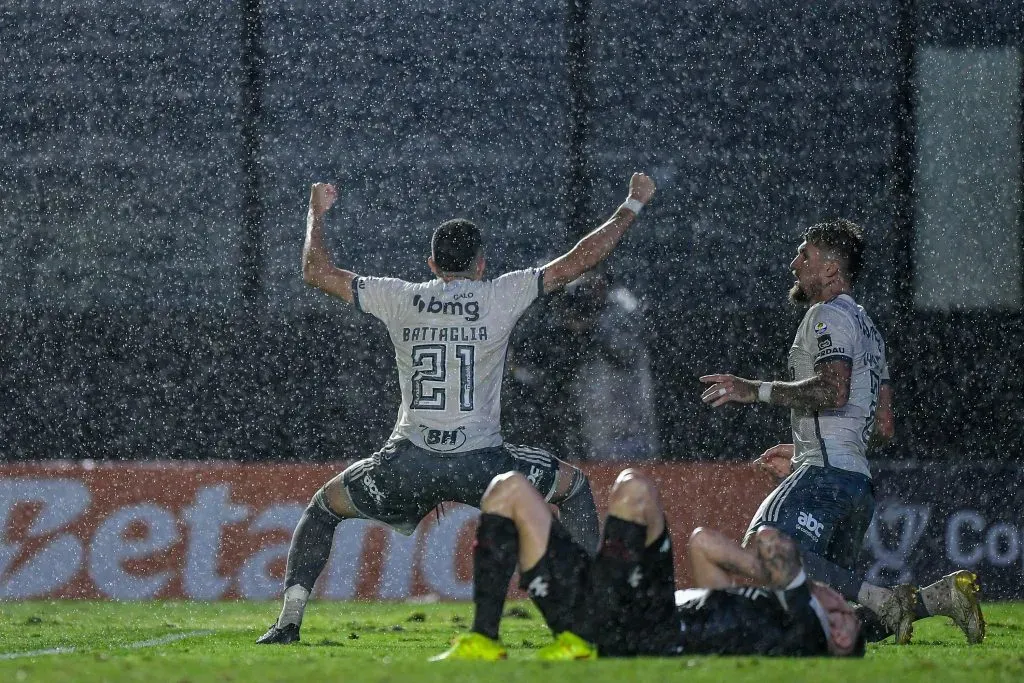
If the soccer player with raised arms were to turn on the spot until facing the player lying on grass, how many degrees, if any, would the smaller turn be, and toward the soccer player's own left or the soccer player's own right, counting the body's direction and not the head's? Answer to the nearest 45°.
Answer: approximately 180°

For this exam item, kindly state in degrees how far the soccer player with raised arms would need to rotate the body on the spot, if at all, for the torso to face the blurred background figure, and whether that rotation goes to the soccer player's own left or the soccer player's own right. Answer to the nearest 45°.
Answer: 0° — they already face them

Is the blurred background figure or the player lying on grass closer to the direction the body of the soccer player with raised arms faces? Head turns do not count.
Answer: the blurred background figure

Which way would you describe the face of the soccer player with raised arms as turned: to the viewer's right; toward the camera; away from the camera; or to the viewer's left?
away from the camera

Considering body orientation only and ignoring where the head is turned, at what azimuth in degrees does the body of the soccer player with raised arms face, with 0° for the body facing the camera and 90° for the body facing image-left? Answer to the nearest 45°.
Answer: approximately 180°

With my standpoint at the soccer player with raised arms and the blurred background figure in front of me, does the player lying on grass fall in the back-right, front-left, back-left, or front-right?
back-right
